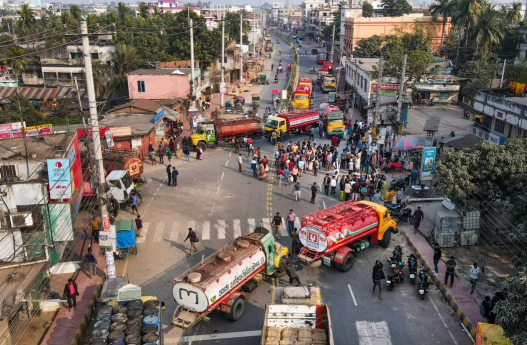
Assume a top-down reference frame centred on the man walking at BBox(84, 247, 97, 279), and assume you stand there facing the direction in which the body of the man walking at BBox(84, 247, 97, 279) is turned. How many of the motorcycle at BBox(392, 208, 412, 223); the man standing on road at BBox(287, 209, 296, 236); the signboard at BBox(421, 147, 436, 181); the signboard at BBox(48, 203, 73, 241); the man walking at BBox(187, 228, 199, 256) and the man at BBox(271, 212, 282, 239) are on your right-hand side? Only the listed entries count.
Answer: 5

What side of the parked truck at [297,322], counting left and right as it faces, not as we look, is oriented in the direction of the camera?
back

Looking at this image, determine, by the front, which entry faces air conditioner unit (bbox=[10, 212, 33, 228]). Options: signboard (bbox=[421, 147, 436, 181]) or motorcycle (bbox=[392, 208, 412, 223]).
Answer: the signboard

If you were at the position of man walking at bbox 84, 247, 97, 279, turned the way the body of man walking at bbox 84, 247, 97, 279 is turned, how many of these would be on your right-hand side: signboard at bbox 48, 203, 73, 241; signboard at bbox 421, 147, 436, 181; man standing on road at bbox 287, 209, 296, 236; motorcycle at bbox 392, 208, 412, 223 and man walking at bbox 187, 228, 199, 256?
4

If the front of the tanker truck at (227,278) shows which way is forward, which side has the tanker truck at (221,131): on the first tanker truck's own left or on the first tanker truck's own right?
on the first tanker truck's own left

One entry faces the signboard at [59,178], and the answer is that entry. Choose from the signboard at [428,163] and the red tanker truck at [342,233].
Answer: the signboard at [428,163]

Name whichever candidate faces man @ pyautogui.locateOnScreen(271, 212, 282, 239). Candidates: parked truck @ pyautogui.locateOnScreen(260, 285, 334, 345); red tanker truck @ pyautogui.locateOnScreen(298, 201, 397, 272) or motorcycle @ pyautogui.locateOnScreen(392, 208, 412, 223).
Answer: the parked truck

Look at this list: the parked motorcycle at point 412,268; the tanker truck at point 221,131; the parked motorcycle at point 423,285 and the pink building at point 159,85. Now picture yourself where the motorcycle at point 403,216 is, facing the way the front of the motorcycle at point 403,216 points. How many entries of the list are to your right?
2

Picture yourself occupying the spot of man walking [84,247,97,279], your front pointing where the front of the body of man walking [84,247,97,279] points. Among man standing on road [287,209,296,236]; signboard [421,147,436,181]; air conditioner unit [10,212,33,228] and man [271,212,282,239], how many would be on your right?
3

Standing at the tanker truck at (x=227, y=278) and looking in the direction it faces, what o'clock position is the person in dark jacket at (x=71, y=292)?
The person in dark jacket is roughly at 8 o'clock from the tanker truck.
